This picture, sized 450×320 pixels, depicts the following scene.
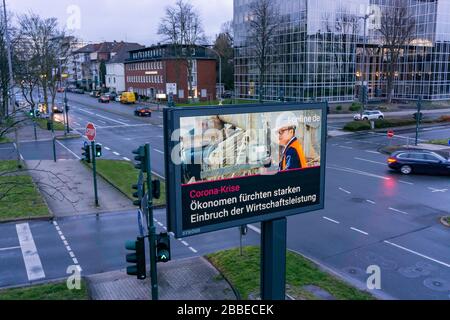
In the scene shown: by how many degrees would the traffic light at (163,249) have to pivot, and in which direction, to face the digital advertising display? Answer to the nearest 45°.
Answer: approximately 90° to its left

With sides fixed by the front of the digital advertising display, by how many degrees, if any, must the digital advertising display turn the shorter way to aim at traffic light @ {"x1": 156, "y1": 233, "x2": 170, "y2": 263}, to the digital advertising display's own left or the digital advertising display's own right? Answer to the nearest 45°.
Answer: approximately 135° to the digital advertising display's own right
